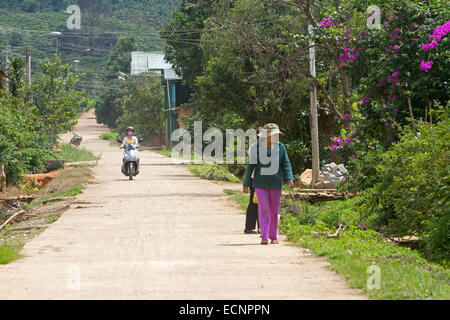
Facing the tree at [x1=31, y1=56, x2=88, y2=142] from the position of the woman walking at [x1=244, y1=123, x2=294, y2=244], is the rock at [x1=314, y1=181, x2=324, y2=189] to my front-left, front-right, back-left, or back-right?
front-right

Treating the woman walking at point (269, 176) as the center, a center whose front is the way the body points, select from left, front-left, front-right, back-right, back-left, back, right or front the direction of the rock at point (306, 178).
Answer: back

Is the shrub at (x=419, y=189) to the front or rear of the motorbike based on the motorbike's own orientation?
to the front

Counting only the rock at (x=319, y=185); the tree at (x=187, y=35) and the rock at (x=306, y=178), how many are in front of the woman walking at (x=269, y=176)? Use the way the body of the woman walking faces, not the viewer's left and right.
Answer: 0

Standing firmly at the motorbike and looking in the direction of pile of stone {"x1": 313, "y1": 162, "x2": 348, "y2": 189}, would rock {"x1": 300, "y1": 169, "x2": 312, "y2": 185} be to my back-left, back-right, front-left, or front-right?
front-left

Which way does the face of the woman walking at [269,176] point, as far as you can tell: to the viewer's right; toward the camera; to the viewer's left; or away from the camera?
toward the camera

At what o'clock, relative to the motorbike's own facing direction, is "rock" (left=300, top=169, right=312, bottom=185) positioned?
The rock is roughly at 10 o'clock from the motorbike.

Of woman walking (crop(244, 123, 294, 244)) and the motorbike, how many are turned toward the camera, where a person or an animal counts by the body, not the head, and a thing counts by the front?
2

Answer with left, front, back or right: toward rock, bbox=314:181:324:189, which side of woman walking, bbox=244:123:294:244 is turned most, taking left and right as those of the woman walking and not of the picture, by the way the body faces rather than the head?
back

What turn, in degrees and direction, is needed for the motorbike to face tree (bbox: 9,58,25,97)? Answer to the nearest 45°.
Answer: approximately 135° to its right

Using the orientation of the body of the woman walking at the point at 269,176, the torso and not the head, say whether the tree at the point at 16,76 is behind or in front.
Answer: behind

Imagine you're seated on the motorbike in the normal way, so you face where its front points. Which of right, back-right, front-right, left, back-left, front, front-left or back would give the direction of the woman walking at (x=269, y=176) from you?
front

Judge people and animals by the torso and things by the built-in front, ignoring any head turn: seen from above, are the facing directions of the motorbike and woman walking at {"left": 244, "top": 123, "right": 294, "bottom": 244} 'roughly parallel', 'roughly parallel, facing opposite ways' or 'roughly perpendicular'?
roughly parallel

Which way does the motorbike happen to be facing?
toward the camera
